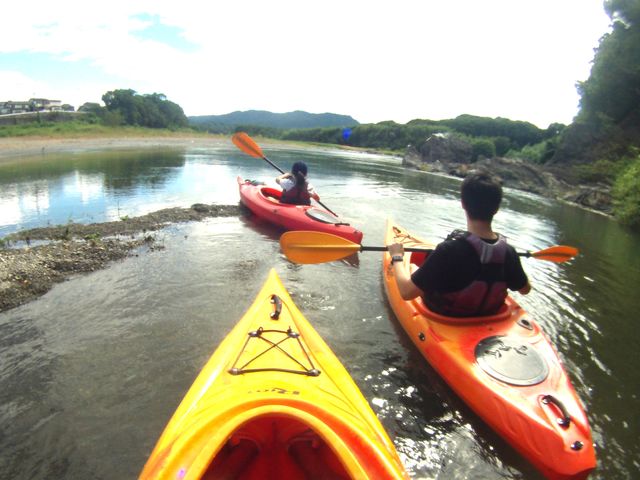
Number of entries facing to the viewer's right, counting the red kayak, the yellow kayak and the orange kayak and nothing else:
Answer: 0

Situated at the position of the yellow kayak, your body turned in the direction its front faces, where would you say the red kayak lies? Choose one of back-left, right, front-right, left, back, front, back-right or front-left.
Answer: front

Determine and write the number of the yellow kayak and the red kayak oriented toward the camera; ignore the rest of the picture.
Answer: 0

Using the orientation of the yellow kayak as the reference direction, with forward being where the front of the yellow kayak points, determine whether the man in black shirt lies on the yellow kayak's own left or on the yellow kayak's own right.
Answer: on the yellow kayak's own right

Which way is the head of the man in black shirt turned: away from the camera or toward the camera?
away from the camera

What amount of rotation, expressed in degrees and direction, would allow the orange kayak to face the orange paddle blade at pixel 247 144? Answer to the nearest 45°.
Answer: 0° — it already faces it

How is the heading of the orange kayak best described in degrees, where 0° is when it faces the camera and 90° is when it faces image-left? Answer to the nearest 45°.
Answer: approximately 135°

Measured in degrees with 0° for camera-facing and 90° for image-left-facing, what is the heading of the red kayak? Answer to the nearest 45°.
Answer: approximately 135°

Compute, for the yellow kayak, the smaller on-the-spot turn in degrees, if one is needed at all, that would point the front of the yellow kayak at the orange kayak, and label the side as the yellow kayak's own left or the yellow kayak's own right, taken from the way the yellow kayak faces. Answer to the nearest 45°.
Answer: approximately 90° to the yellow kayak's own right

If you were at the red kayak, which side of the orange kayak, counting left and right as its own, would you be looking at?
front

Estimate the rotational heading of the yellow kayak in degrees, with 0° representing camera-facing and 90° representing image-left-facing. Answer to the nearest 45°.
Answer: approximately 180°
